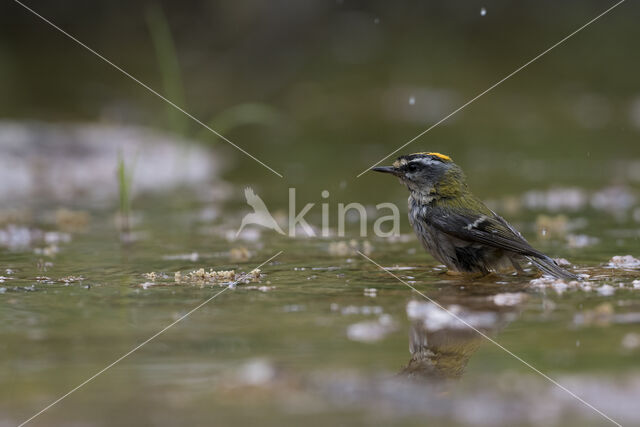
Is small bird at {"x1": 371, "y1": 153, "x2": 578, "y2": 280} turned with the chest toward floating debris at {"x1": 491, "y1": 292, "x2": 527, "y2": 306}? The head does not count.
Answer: no

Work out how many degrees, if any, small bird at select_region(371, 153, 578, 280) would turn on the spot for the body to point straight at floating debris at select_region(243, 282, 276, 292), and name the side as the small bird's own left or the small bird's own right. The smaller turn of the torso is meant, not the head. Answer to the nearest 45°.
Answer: approximately 45° to the small bird's own left

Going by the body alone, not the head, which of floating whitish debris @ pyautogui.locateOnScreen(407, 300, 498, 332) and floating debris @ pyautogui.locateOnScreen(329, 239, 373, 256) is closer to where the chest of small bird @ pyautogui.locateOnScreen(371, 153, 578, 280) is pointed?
the floating debris @ pyautogui.locateOnScreen(329, 239, 373, 256)

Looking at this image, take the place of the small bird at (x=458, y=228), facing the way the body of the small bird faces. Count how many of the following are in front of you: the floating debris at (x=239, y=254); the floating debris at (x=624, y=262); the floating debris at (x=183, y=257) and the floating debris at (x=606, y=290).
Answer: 2

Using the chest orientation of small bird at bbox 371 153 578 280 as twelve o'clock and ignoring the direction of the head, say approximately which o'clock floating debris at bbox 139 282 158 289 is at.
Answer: The floating debris is roughly at 11 o'clock from the small bird.

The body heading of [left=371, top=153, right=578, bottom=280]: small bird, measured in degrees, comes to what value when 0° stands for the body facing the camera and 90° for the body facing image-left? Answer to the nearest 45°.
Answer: approximately 90°

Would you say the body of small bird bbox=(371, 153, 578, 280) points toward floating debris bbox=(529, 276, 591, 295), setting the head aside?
no

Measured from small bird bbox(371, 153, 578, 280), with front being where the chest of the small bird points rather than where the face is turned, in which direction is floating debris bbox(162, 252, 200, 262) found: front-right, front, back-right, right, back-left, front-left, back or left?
front

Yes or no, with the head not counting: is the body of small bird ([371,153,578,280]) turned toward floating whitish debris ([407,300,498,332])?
no

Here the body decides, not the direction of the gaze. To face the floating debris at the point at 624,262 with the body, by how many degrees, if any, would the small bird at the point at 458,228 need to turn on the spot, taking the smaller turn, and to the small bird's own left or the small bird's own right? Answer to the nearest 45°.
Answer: approximately 180°
